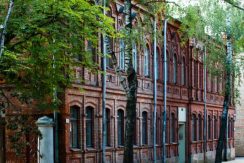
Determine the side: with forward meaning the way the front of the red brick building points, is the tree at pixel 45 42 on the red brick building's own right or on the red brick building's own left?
on the red brick building's own right

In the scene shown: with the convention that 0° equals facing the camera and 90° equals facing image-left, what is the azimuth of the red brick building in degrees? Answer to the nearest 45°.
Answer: approximately 315°
